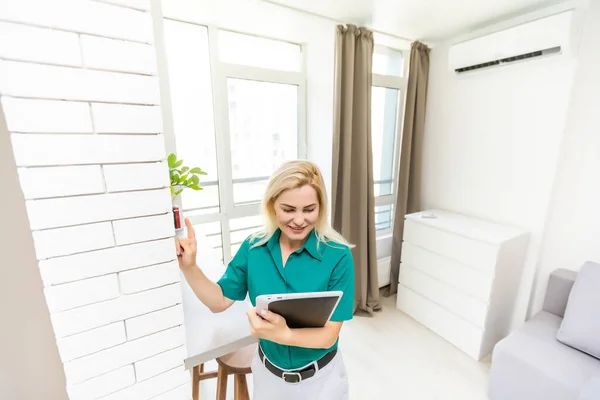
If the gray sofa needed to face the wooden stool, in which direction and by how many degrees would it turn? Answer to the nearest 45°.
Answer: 0° — it already faces it

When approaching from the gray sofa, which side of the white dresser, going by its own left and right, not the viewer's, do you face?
left

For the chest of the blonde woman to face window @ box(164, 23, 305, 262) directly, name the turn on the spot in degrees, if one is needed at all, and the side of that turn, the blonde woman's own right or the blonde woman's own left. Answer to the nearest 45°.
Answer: approximately 180°

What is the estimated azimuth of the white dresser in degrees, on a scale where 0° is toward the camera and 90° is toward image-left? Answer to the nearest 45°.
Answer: approximately 45°

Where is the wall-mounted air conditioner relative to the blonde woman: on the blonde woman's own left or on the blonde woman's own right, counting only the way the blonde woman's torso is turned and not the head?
on the blonde woman's own left

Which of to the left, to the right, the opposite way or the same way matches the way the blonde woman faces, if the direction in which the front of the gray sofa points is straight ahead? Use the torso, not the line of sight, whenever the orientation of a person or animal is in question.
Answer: to the left

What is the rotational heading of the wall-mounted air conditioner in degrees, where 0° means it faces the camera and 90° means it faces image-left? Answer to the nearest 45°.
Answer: approximately 45°

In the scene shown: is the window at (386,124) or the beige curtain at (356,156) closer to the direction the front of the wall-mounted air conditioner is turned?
the beige curtain
